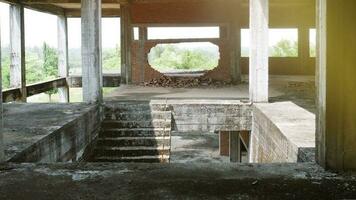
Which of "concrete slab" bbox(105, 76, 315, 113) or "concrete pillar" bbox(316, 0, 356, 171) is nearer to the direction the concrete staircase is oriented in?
the concrete pillar

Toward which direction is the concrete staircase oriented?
toward the camera

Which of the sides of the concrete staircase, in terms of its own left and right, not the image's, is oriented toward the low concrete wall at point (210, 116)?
left

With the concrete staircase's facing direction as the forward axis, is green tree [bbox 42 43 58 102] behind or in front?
behind

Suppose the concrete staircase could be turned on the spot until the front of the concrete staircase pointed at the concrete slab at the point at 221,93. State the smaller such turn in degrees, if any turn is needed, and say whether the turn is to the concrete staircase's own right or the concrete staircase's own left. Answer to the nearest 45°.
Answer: approximately 135° to the concrete staircase's own left

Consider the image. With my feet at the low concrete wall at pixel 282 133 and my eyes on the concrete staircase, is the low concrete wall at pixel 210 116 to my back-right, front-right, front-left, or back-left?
front-right

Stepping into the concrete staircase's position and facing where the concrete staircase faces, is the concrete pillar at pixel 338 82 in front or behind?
in front

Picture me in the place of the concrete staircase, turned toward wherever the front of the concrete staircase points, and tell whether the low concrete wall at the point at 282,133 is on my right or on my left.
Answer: on my left

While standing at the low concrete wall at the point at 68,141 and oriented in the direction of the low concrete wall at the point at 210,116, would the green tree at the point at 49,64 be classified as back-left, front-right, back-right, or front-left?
front-left
